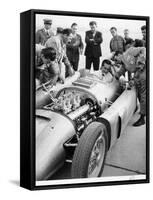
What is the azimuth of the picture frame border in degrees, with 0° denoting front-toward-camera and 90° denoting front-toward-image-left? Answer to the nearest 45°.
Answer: approximately 315°
